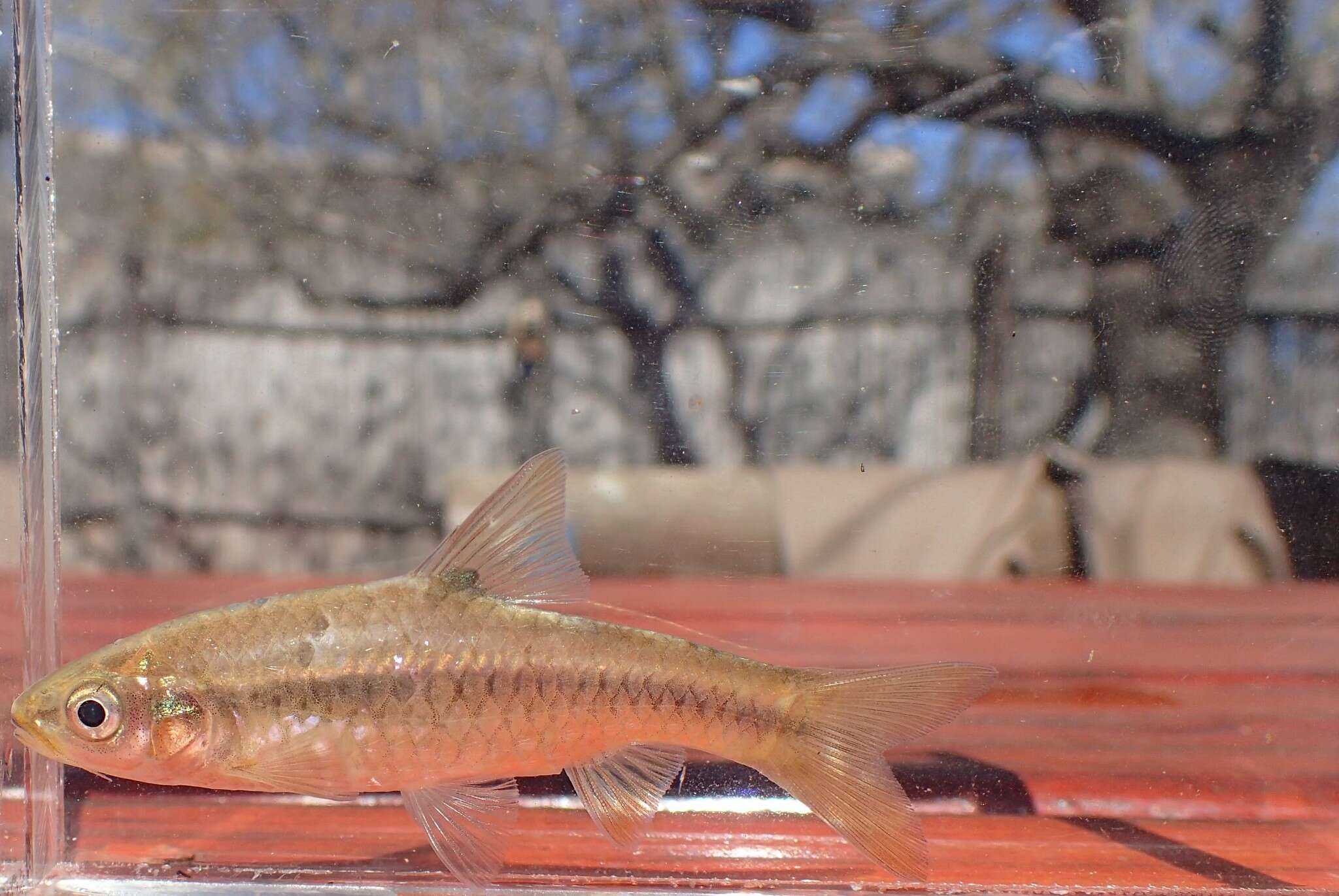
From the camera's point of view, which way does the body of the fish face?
to the viewer's left

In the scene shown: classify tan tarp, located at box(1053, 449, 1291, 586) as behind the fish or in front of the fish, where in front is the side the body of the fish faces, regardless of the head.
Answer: behind
